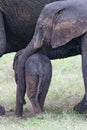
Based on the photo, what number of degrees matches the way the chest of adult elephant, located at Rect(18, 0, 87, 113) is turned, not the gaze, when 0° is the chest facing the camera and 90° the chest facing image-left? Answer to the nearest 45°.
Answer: approximately 90°
